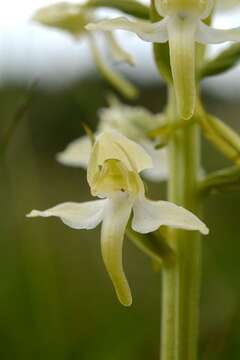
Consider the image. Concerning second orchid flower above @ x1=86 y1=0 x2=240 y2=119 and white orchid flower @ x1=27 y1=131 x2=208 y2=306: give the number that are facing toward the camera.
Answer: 2

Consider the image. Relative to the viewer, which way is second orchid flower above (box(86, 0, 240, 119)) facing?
toward the camera

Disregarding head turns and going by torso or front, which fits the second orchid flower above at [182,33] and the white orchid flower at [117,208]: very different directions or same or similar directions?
same or similar directions
